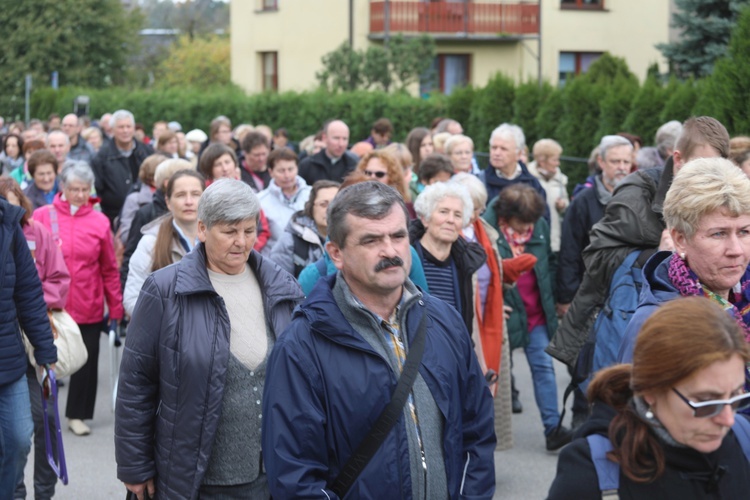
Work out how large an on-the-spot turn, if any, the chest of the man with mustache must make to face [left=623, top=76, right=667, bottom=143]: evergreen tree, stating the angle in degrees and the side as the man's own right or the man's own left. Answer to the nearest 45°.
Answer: approximately 135° to the man's own left

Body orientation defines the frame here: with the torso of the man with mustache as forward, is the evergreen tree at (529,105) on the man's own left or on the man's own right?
on the man's own left

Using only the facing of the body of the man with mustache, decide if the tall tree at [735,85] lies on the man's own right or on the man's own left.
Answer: on the man's own left

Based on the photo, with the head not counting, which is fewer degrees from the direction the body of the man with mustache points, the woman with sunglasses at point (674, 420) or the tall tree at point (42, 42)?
the woman with sunglasses

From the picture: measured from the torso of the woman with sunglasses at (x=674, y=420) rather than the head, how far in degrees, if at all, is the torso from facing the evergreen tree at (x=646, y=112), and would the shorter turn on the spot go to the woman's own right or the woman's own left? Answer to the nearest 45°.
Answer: approximately 135° to the woman's own left

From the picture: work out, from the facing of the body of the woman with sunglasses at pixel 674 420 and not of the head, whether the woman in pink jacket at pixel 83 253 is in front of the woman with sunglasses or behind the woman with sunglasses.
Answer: behind

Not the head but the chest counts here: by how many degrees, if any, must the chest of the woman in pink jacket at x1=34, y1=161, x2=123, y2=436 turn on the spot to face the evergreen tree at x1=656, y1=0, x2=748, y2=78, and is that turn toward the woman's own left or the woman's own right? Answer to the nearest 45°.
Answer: approximately 135° to the woman's own left
